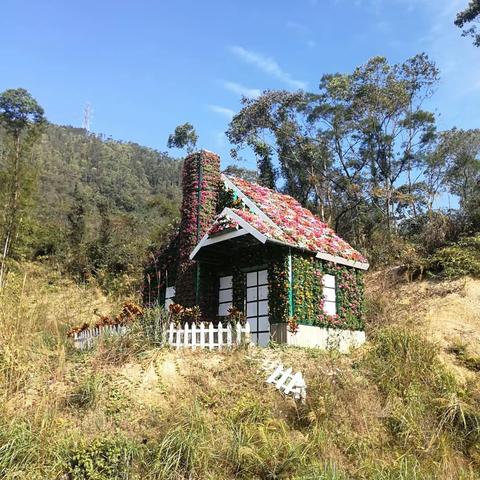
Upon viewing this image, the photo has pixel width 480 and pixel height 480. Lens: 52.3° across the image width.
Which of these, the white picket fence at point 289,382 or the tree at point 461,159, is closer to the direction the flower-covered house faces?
the white picket fence

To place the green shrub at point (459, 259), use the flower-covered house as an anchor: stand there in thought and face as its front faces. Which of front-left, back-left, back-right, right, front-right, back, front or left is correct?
back

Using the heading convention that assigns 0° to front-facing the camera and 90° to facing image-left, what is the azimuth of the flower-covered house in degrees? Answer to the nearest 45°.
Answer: approximately 45°

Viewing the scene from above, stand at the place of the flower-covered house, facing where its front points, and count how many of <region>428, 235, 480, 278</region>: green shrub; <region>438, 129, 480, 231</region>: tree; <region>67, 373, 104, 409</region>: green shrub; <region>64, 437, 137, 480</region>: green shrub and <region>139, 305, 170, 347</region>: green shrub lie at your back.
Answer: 2

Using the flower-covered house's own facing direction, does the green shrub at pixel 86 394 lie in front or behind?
in front

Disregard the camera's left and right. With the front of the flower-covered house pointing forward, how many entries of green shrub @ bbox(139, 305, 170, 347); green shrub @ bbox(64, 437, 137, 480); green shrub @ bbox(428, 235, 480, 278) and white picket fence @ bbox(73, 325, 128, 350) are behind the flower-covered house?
1

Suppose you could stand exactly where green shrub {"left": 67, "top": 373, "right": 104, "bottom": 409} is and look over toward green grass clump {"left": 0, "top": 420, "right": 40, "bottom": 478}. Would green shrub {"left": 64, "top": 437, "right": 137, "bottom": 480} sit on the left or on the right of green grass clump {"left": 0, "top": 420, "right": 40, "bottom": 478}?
left

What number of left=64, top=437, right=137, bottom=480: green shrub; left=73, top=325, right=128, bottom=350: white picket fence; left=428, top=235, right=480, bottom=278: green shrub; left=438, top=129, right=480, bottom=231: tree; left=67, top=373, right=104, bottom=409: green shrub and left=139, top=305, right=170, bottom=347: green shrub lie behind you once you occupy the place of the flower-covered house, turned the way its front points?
2

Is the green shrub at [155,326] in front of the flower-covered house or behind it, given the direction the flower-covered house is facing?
in front

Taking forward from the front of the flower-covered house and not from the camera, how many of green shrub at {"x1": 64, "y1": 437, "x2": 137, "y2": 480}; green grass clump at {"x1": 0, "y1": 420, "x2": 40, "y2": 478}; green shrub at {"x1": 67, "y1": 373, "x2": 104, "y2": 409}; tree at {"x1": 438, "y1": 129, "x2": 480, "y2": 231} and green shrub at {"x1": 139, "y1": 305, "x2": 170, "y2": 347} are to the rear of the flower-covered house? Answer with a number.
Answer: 1

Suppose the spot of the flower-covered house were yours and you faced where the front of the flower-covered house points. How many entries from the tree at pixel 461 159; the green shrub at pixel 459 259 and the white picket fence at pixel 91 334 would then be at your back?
2

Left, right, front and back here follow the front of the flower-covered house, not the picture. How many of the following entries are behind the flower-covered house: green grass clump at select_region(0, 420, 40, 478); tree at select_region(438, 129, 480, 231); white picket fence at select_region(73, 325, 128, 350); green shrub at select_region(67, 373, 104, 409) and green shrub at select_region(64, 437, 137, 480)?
1

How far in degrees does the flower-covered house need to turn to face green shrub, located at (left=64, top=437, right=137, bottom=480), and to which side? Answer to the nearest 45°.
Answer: approximately 45° to its left

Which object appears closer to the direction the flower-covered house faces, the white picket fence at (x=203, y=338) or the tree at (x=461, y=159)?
the white picket fence

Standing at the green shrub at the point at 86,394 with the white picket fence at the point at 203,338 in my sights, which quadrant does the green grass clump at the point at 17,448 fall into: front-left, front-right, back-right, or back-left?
back-right

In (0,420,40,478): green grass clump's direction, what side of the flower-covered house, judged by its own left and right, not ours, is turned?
front

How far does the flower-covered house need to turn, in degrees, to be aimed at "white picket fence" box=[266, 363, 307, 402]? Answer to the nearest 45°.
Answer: approximately 45° to its left
